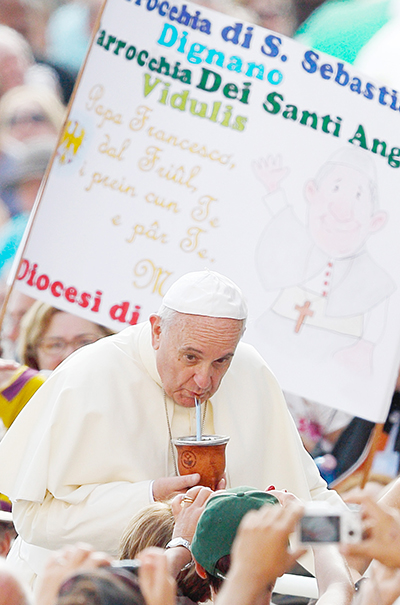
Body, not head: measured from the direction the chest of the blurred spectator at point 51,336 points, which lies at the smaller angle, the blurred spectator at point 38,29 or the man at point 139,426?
the man

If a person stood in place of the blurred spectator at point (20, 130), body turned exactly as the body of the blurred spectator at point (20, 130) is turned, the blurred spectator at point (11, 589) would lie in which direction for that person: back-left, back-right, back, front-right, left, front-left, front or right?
front

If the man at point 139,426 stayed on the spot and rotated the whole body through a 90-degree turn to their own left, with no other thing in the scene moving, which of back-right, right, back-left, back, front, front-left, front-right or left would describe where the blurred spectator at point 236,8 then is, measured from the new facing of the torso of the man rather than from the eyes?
front-left

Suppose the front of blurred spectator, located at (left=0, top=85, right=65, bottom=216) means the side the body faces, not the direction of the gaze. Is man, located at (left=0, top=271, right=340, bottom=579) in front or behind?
in front

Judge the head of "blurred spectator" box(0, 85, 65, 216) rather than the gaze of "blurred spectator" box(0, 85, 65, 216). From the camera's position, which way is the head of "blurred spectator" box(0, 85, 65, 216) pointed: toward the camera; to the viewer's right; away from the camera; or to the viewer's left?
toward the camera

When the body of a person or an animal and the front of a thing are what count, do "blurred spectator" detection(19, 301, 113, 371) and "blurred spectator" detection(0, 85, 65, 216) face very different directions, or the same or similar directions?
same or similar directions

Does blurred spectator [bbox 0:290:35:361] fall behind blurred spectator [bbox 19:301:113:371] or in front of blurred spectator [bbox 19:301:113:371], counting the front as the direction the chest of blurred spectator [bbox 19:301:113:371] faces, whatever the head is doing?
behind

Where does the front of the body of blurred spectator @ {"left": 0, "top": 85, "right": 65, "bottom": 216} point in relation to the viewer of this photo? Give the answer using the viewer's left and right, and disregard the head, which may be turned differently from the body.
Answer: facing the viewer

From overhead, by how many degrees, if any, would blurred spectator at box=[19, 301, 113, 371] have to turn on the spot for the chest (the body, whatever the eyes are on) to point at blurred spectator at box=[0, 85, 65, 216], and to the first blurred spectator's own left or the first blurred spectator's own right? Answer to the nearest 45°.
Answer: approximately 180°

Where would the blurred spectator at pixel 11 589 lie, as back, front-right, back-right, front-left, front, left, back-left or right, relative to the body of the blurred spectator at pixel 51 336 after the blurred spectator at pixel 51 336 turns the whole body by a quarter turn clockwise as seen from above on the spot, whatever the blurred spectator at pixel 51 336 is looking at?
left

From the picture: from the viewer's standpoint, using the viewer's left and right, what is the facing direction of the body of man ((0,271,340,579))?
facing the viewer and to the right of the viewer

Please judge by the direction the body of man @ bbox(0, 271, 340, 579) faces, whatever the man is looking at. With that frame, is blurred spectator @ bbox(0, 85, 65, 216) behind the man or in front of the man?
behind

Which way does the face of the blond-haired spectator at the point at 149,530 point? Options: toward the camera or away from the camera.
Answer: away from the camera

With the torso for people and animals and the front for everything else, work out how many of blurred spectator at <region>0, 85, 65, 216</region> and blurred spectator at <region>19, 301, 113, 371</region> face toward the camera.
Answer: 2
